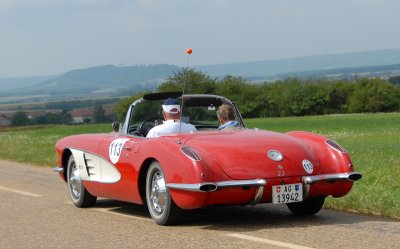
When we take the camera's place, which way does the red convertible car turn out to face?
facing away from the viewer and to the left of the viewer

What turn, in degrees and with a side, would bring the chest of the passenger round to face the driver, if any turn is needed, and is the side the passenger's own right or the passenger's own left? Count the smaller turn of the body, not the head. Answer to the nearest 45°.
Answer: approximately 45° to the passenger's own left

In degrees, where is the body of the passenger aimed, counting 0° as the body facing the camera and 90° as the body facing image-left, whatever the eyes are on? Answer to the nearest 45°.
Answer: approximately 135°

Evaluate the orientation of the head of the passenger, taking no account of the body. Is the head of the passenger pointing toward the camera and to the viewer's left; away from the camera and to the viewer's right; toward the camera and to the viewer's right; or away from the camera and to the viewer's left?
away from the camera and to the viewer's left
